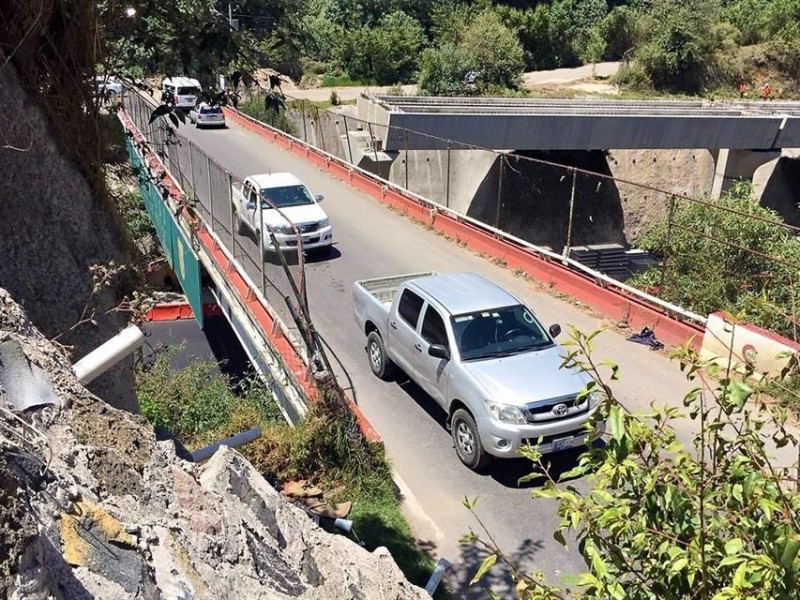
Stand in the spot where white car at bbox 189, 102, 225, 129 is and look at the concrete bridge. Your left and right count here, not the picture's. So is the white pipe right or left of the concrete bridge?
right

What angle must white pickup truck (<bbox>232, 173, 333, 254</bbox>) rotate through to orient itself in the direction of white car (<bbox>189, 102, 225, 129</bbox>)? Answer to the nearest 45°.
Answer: approximately 135° to its left

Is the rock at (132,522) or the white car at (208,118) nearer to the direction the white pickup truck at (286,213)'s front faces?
the rock

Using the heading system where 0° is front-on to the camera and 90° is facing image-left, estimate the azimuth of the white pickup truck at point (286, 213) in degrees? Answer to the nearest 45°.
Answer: approximately 315°

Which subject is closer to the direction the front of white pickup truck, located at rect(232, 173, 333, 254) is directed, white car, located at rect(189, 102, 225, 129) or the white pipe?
the white pipe

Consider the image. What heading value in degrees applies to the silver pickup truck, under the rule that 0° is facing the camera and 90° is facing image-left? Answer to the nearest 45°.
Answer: approximately 315°
